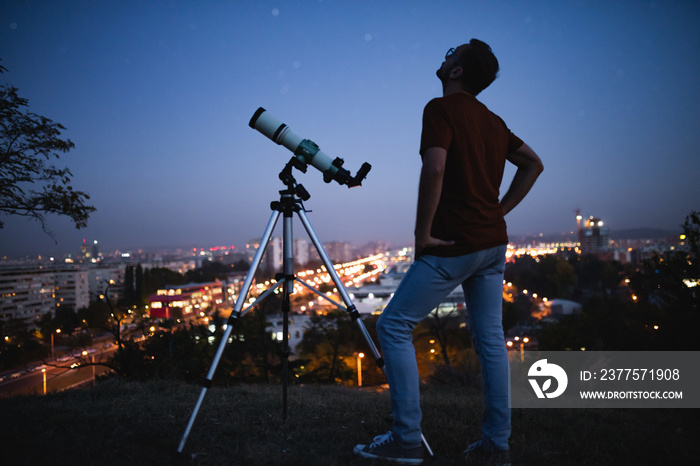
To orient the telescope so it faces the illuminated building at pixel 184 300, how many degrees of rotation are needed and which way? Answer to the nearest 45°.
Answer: approximately 90° to its right

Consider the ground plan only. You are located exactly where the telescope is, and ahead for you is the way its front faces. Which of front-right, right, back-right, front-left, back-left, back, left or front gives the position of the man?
back-left

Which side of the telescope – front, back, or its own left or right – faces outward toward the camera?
left
